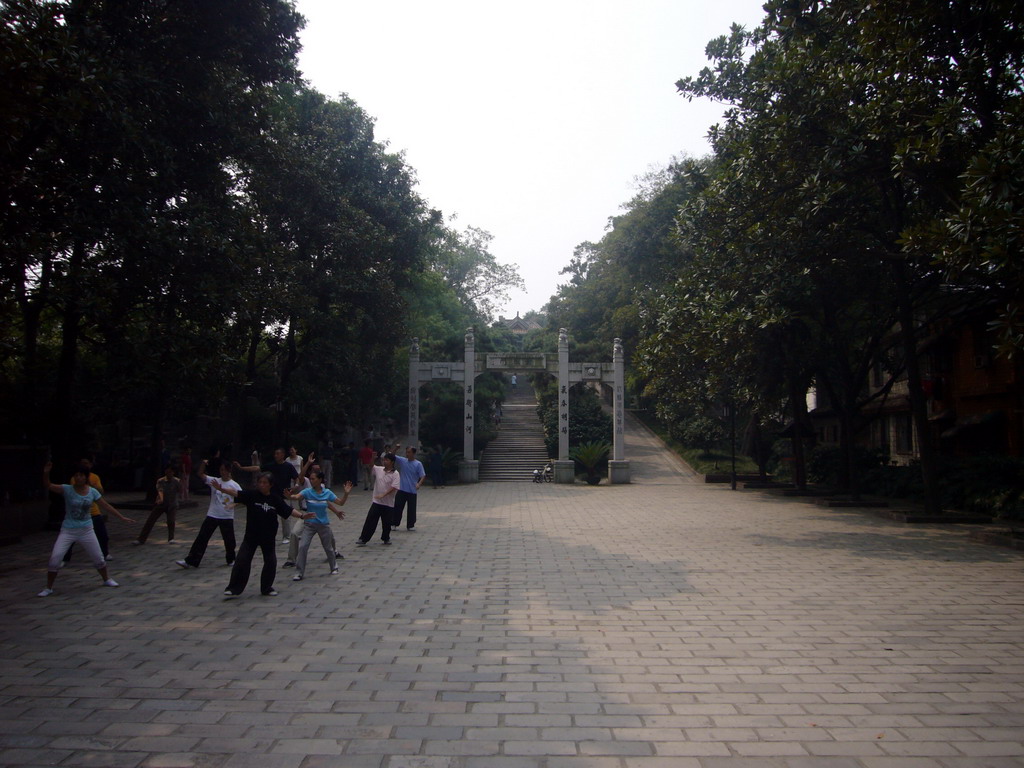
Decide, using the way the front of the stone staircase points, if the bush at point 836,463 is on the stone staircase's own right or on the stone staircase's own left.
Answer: on the stone staircase's own left

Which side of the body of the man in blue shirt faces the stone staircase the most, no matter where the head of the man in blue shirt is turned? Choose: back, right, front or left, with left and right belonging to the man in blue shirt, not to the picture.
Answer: back

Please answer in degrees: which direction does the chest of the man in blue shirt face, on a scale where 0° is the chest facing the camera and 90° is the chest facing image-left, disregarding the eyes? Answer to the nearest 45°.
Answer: approximately 0°

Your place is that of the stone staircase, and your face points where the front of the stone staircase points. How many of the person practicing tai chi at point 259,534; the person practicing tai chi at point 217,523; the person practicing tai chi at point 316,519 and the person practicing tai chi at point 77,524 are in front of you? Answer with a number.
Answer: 4

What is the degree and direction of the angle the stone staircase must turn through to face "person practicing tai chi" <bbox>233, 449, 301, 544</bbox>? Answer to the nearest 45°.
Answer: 0° — it already faces them

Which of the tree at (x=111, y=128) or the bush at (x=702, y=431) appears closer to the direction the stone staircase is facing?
the tree

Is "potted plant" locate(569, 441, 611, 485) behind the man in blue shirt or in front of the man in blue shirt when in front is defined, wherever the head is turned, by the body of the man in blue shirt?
behind

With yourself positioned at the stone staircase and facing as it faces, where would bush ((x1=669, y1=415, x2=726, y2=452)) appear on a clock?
The bush is roughly at 9 o'clock from the stone staircase.
